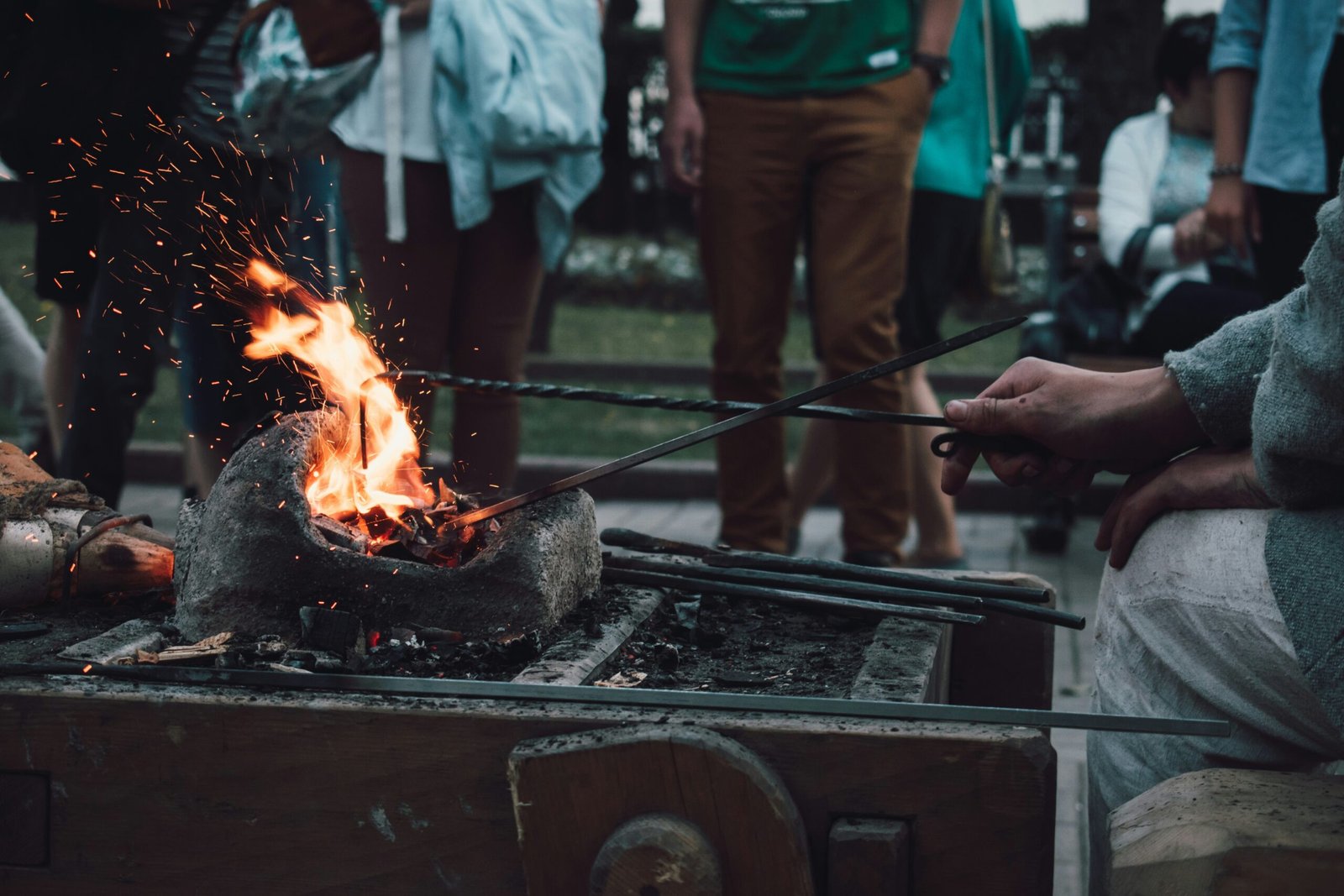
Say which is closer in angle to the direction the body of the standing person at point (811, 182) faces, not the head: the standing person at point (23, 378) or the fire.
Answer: the fire

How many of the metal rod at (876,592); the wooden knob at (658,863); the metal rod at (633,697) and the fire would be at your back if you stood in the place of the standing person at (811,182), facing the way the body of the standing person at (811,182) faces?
0

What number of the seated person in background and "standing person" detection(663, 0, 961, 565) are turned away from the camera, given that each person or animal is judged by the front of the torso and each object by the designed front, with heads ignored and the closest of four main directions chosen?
0

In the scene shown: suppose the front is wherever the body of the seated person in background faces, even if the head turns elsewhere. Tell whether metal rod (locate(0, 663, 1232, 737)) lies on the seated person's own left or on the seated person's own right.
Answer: on the seated person's own right

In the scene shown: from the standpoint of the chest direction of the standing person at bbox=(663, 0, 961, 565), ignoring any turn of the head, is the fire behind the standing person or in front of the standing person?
in front

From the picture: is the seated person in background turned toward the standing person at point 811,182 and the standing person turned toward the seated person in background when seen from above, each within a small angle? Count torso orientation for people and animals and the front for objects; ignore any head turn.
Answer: no

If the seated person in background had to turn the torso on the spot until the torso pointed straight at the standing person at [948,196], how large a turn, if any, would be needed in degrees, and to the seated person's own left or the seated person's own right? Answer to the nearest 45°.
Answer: approximately 90° to the seated person's own right

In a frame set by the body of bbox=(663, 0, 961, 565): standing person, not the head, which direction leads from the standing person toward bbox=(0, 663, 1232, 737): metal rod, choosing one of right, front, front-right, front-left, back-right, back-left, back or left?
front

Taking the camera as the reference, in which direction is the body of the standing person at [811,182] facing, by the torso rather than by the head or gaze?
toward the camera

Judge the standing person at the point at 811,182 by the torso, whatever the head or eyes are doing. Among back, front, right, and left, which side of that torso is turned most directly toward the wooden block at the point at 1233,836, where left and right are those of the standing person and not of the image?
front

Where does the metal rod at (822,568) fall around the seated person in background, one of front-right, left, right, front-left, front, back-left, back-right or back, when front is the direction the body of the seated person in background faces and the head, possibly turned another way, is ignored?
front-right

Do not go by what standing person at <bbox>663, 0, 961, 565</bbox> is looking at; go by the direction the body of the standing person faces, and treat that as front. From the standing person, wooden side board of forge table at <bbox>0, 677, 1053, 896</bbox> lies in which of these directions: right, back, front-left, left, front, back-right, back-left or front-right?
front

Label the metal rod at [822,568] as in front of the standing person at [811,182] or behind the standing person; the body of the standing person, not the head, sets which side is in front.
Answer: in front

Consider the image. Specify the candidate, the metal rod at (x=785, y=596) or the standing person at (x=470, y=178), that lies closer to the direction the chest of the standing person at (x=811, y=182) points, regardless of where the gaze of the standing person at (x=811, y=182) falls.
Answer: the metal rod

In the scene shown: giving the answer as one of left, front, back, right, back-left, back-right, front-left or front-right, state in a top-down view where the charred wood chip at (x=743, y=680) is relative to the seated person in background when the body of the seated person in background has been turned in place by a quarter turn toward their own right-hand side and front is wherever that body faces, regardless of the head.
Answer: front-left
